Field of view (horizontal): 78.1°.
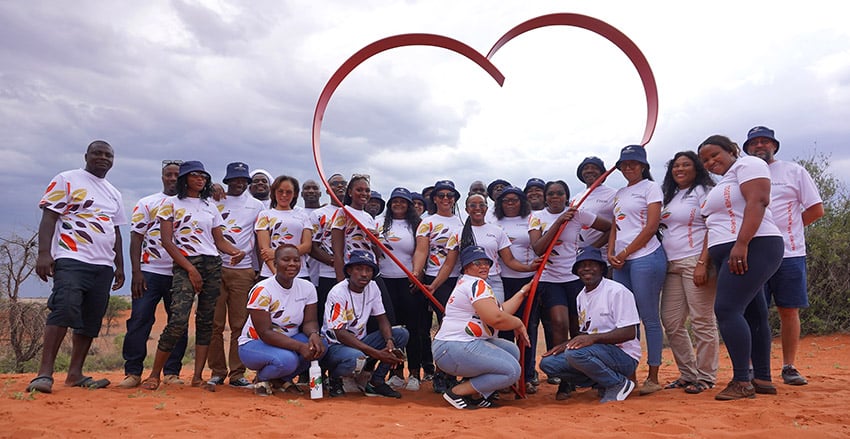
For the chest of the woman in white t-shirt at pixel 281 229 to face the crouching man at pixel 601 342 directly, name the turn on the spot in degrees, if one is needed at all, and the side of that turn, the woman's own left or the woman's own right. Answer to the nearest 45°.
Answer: approximately 45° to the woman's own left

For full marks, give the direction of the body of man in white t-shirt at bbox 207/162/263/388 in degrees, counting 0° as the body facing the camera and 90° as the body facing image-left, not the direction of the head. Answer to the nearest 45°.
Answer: approximately 0°

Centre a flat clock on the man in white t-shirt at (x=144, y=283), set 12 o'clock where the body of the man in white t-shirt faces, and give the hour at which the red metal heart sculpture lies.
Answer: The red metal heart sculpture is roughly at 11 o'clock from the man in white t-shirt.

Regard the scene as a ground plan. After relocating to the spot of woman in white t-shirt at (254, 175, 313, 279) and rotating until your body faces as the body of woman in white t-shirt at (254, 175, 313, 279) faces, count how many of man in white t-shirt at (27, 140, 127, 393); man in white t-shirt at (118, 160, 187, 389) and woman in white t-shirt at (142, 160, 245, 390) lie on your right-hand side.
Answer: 3

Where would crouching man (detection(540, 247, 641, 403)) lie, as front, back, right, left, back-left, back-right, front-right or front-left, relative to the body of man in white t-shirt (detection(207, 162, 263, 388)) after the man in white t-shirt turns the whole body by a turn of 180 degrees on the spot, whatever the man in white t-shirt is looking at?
back-right

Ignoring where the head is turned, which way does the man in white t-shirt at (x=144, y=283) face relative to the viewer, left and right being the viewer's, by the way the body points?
facing the viewer and to the right of the viewer

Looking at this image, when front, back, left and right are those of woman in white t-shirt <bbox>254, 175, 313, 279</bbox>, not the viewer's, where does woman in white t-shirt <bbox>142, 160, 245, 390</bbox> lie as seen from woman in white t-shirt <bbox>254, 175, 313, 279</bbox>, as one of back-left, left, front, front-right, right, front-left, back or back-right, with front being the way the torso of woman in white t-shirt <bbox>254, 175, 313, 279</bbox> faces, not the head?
right

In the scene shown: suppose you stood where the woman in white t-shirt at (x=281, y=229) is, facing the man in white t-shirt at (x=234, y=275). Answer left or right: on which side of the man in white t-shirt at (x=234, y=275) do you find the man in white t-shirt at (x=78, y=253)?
left
